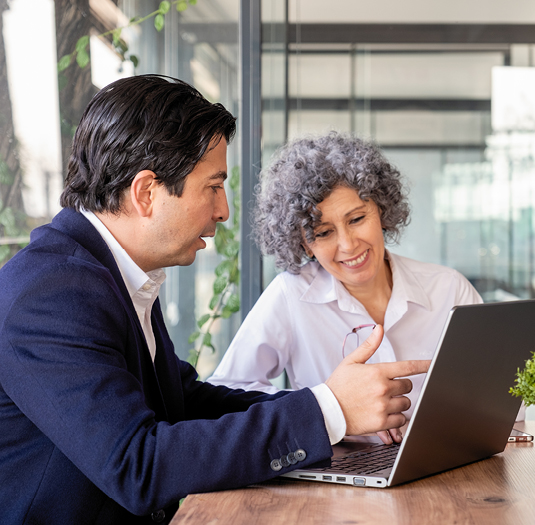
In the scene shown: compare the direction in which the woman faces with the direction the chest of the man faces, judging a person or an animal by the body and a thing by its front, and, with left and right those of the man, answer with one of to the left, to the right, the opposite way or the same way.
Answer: to the right

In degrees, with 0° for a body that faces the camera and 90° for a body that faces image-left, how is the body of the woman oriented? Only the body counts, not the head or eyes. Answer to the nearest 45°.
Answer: approximately 0°

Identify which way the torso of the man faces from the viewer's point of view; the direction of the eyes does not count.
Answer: to the viewer's right

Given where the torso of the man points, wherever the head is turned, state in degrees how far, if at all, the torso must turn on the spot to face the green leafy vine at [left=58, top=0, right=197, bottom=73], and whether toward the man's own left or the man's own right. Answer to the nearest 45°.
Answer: approximately 90° to the man's own left

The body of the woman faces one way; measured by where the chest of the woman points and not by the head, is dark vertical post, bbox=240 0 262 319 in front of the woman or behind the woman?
behind

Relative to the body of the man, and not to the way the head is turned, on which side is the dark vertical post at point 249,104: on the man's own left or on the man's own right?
on the man's own left

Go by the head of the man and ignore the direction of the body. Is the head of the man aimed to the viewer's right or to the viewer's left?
to the viewer's right

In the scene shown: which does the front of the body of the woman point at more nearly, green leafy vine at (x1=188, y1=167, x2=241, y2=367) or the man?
the man

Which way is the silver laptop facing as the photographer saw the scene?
facing away from the viewer and to the left of the viewer

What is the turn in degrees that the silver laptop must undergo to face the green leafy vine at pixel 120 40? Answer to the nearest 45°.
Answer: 0° — it already faces it
